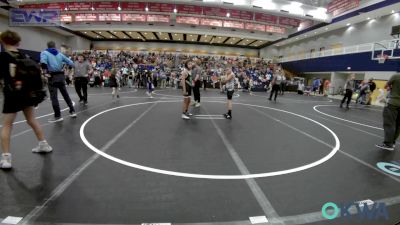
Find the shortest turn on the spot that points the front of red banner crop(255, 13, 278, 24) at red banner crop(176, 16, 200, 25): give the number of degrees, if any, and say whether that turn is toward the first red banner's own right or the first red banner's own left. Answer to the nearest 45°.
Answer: approximately 90° to the first red banner's own right

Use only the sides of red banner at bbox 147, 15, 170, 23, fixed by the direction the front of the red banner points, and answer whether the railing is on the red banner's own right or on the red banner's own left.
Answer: on the red banner's own left

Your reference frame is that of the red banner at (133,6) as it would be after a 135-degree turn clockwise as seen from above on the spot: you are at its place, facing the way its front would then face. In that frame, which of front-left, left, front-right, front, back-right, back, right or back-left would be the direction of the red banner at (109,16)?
front

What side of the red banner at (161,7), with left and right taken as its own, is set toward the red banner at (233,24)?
left

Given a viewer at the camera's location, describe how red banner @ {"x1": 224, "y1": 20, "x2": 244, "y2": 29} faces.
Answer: facing the viewer

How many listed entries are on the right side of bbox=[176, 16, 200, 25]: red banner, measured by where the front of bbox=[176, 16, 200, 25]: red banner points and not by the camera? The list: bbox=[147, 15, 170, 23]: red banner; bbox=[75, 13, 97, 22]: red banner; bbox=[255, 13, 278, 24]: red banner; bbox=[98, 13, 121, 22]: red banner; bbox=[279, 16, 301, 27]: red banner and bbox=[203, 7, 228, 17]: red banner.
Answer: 3

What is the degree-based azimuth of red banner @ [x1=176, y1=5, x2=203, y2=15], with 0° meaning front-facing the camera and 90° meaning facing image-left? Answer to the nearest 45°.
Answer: approximately 0°

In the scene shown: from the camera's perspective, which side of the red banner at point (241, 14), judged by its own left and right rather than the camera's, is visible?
front

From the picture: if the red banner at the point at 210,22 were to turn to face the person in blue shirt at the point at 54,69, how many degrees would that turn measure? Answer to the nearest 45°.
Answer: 0° — it already faces them

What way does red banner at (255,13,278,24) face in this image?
toward the camera

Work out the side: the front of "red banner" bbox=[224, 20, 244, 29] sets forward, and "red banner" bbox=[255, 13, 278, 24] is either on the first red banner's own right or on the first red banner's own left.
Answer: on the first red banner's own left

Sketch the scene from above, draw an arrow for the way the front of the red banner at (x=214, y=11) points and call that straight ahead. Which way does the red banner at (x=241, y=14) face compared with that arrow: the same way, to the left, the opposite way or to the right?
the same way

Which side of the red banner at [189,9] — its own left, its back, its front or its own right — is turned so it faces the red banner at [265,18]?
left

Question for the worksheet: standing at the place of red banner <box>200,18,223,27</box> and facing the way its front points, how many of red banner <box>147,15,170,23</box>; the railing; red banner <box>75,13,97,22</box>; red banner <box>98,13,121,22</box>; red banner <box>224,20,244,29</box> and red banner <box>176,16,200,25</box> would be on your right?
4

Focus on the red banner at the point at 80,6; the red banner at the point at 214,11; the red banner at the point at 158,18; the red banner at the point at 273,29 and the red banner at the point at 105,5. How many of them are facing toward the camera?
5
